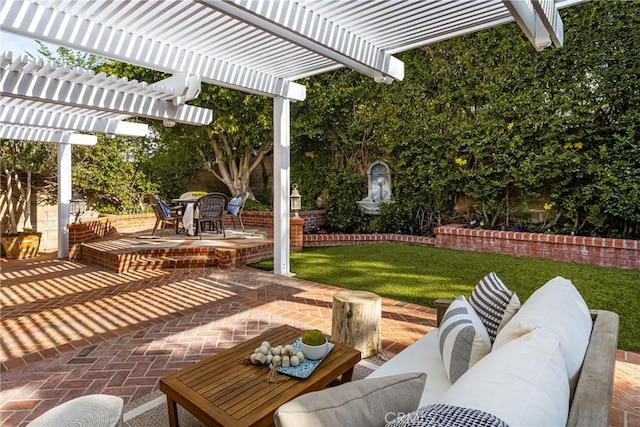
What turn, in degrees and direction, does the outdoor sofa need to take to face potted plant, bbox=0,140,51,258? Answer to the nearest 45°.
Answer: approximately 45° to its right

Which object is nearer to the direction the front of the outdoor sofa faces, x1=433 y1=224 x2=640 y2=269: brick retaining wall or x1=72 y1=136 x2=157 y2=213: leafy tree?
the leafy tree

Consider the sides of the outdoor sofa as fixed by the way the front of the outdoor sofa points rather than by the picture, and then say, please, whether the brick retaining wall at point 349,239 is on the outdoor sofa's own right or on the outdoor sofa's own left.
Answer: on the outdoor sofa's own right

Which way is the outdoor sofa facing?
to the viewer's left

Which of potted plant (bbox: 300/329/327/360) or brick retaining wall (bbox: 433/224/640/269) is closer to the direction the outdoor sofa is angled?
the potted plant

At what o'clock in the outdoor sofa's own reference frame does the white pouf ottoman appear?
The white pouf ottoman is roughly at 12 o'clock from the outdoor sofa.

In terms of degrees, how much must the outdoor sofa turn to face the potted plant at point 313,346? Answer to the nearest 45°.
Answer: approximately 45° to its right

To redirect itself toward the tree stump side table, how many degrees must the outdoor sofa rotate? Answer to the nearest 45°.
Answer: approximately 45° to its right

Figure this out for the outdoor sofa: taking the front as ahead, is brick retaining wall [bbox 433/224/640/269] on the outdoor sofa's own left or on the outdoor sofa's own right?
on the outdoor sofa's own right

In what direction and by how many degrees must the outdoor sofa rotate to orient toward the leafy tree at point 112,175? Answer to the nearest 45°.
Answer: approximately 45° to its right

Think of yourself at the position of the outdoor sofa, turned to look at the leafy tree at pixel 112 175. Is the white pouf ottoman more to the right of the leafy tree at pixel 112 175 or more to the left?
left

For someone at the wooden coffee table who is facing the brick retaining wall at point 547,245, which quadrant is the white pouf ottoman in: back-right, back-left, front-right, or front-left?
back-left
